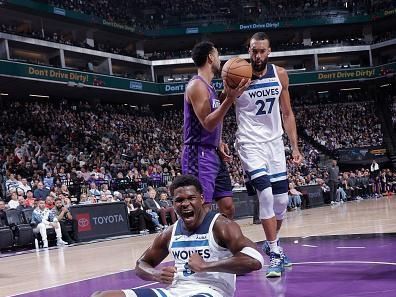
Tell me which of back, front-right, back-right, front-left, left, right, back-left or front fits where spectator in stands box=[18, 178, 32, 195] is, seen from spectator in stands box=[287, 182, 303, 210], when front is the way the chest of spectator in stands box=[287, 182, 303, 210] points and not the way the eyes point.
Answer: front-right

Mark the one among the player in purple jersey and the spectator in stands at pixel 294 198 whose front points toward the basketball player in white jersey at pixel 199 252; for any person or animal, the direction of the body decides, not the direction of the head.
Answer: the spectator in stands

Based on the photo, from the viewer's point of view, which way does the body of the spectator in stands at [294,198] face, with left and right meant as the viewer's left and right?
facing the viewer

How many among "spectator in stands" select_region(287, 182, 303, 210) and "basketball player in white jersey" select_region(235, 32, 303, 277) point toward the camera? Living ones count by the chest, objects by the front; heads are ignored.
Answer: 2

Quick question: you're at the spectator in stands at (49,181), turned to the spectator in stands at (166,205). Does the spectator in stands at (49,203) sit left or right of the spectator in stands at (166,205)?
right

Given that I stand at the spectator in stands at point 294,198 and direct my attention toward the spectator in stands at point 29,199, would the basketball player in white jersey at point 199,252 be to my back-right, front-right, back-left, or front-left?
front-left

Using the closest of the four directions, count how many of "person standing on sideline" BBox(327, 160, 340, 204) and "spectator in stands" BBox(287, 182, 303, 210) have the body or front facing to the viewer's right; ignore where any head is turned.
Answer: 0

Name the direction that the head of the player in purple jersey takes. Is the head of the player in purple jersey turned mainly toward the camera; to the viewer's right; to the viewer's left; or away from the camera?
to the viewer's right

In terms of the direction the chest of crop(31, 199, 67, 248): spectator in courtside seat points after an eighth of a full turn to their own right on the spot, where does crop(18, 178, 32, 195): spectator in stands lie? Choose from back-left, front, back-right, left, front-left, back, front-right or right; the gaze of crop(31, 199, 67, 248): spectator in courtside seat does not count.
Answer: back

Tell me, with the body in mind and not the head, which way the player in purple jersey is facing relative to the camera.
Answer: to the viewer's right

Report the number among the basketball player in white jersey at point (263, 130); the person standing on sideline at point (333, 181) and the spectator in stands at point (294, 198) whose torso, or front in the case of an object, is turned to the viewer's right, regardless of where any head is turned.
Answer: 0

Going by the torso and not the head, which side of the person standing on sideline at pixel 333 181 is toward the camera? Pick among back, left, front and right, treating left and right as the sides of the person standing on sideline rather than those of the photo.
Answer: front

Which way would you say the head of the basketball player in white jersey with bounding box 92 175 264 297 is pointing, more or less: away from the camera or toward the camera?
toward the camera

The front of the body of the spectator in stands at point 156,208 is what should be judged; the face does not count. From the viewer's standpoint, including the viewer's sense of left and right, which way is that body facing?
facing the viewer and to the right of the viewer
